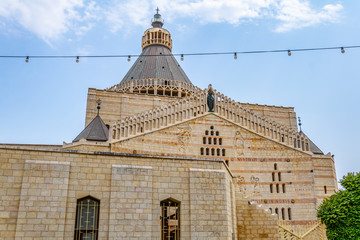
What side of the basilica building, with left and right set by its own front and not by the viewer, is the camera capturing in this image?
front
